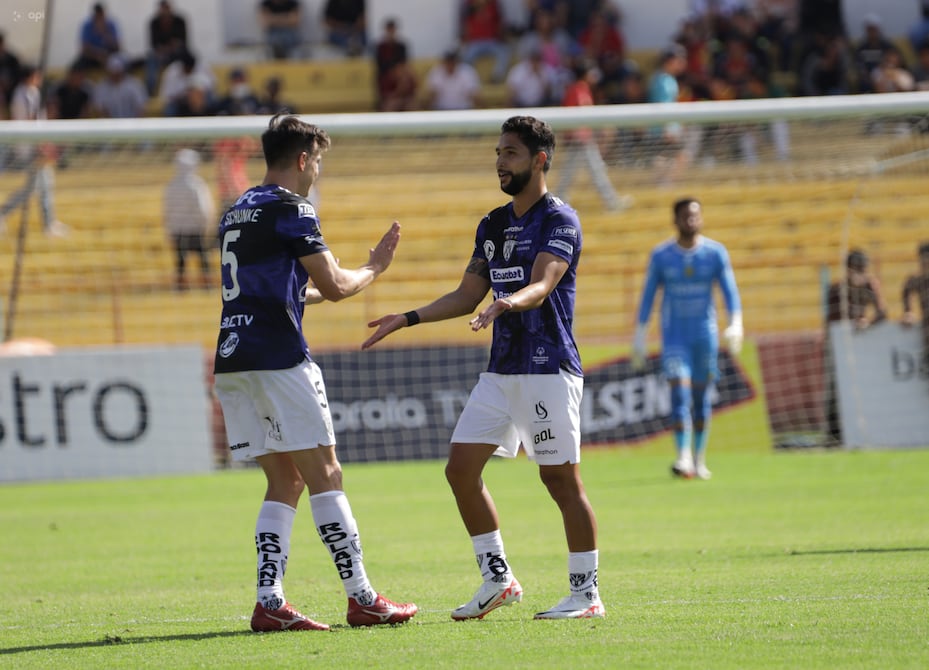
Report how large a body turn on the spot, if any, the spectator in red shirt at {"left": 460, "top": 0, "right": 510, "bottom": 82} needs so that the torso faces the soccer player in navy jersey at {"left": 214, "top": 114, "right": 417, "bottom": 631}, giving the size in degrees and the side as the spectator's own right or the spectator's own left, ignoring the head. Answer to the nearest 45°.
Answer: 0° — they already face them

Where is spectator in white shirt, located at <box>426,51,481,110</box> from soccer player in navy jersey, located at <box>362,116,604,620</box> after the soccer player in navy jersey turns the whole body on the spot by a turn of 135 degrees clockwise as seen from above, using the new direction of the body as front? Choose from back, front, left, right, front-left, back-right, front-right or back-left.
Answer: front

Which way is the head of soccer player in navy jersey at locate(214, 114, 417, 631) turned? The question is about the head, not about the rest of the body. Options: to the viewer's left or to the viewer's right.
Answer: to the viewer's right

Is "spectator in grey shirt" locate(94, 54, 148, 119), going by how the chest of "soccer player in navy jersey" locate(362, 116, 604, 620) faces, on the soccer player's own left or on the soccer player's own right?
on the soccer player's own right

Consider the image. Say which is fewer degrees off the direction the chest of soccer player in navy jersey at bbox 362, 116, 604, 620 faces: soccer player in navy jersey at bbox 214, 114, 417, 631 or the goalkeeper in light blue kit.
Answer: the soccer player in navy jersey

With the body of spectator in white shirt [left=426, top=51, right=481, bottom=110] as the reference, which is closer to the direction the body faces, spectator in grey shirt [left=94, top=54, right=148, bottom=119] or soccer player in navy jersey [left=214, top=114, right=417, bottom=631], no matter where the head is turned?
the soccer player in navy jersey

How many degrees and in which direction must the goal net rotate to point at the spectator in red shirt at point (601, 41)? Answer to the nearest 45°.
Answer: approximately 180°
